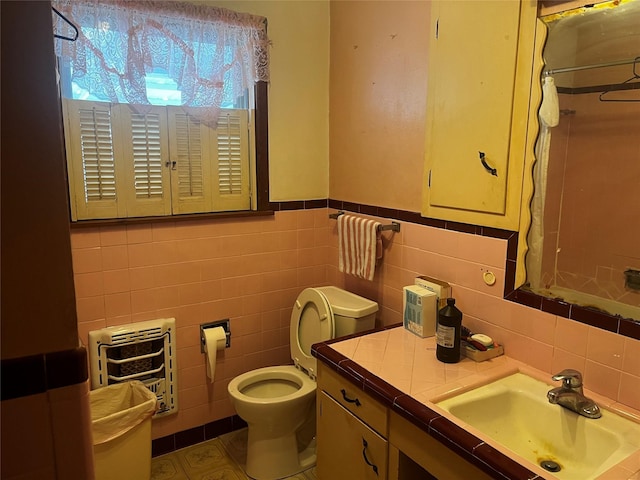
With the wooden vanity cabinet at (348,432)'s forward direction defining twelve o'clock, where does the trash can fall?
The trash can is roughly at 2 o'clock from the wooden vanity cabinet.

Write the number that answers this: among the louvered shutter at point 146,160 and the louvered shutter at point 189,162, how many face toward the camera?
2

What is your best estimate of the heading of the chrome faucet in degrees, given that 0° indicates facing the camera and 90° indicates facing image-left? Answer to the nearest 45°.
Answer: approximately 45°

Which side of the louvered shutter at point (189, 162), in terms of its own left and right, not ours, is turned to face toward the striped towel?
left

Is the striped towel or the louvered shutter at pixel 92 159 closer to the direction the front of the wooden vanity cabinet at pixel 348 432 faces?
the louvered shutter

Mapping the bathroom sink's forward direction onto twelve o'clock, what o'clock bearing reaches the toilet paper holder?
The toilet paper holder is roughly at 2 o'clock from the bathroom sink.

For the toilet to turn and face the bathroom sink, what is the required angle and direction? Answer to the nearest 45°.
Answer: approximately 90° to its left
